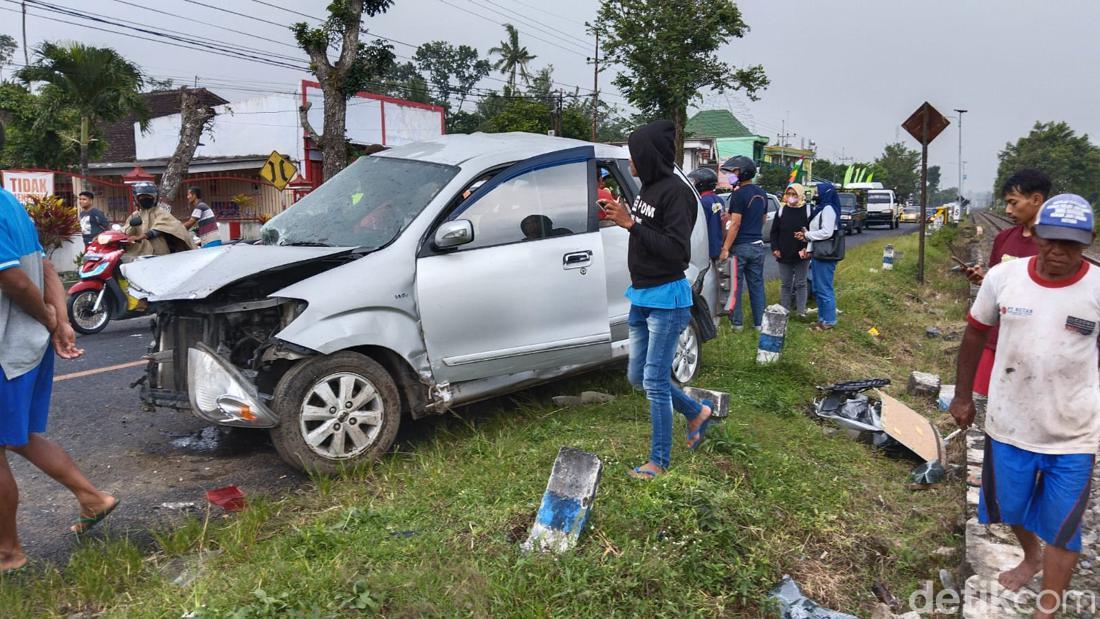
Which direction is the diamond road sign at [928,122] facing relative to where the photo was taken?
away from the camera

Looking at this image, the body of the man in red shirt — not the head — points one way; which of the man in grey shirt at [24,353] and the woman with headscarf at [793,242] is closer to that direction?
the man in grey shirt

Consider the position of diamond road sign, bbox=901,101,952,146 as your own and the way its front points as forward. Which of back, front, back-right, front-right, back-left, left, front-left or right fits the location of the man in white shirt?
back

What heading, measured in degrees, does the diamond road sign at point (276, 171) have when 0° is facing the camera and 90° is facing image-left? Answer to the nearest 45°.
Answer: approximately 0°

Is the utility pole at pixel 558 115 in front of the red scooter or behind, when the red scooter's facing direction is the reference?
behind

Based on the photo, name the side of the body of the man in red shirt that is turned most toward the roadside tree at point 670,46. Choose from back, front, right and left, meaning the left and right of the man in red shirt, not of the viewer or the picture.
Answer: right

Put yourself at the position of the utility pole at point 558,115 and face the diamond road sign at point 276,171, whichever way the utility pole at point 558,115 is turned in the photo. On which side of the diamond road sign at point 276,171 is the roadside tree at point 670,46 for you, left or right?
left

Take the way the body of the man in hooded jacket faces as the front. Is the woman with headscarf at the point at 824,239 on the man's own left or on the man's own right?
on the man's own right

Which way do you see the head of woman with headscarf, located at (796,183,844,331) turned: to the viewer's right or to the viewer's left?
to the viewer's left

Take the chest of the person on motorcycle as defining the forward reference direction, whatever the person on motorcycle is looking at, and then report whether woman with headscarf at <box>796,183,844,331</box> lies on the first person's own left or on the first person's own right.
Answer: on the first person's own left
